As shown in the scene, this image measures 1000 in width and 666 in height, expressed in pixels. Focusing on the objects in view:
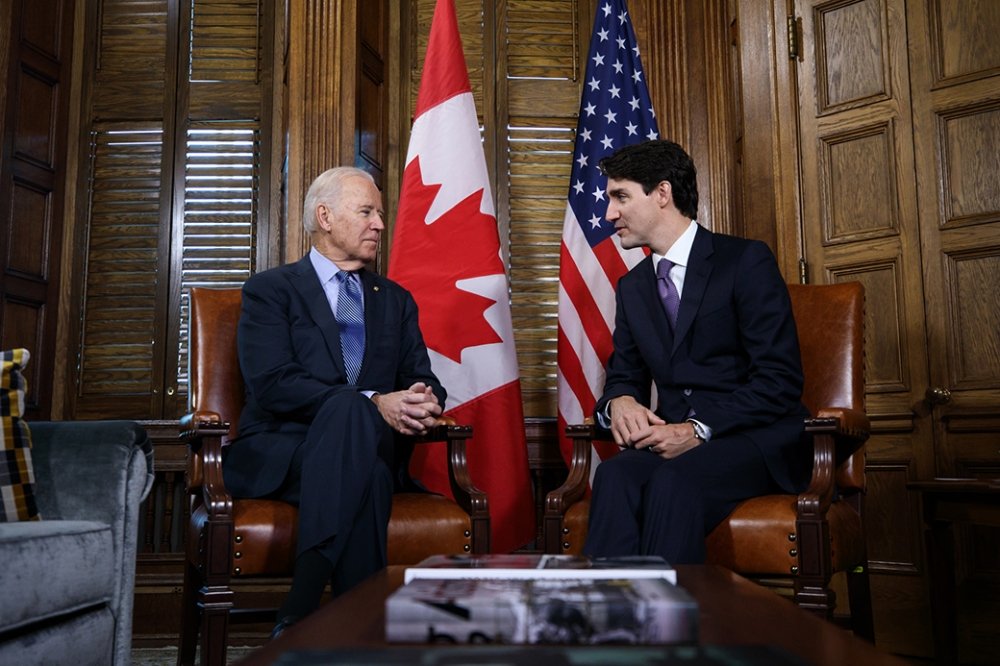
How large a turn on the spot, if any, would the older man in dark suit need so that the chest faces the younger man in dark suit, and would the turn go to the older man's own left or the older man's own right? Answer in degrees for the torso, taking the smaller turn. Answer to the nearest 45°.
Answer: approximately 45° to the older man's own left

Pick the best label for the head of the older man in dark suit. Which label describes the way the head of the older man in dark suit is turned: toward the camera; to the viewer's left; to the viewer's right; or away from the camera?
to the viewer's right

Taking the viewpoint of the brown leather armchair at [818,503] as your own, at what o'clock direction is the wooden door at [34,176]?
The wooden door is roughly at 2 o'clock from the brown leather armchair.

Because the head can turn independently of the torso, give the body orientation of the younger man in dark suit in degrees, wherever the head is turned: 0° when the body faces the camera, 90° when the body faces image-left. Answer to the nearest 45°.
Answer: approximately 45°

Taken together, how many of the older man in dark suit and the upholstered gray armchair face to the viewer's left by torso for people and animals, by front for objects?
0

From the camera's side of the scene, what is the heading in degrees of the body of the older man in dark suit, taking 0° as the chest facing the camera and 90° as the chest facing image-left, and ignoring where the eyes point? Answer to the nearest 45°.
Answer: approximately 315°

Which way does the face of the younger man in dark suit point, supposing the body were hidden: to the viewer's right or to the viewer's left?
to the viewer's left

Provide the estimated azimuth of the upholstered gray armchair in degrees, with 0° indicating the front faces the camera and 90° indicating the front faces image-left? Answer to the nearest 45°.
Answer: approximately 315°

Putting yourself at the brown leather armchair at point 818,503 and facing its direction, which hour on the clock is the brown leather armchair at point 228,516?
the brown leather armchair at point 228,516 is roughly at 1 o'clock from the brown leather armchair at point 818,503.

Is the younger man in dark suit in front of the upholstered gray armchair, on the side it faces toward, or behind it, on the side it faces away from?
in front

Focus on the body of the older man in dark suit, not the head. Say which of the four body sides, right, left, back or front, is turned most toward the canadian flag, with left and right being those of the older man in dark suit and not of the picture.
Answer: left

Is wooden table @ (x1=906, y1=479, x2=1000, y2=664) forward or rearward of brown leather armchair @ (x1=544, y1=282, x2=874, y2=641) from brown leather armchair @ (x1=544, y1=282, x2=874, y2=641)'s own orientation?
rearward
